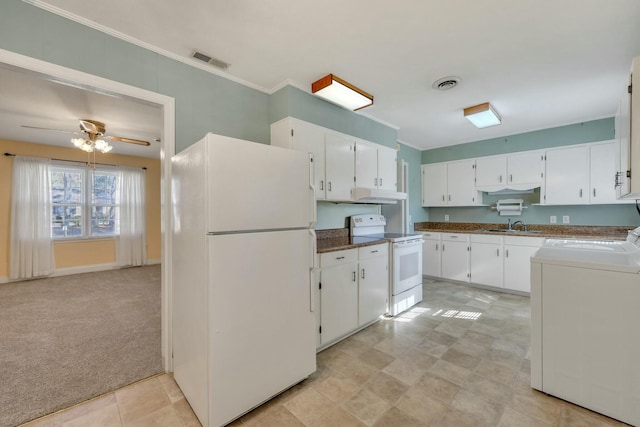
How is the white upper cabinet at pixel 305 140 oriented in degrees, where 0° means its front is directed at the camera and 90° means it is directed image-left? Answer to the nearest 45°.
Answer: approximately 315°

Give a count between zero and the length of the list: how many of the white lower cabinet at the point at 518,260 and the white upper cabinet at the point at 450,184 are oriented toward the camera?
2

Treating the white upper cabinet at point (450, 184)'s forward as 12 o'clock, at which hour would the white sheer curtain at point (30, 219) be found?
The white sheer curtain is roughly at 2 o'clock from the white upper cabinet.

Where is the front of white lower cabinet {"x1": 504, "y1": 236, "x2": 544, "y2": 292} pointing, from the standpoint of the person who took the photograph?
facing the viewer

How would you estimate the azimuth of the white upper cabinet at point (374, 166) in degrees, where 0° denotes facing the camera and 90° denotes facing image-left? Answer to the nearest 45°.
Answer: approximately 315°

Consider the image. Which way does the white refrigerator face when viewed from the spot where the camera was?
facing the viewer and to the right of the viewer

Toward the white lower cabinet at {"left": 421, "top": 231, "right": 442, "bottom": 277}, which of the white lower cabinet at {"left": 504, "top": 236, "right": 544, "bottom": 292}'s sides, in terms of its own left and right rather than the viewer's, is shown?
right

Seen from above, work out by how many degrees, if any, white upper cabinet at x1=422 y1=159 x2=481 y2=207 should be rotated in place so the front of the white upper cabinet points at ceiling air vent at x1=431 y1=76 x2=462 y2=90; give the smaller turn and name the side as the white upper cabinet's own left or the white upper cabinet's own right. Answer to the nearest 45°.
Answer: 0° — it already faces it

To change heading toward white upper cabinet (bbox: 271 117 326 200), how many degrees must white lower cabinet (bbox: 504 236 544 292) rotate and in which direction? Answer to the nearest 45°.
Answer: approximately 45° to its right

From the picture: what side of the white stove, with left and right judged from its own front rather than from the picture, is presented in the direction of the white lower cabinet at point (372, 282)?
right

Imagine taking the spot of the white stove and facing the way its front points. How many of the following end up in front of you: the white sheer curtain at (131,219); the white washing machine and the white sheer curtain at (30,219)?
1
